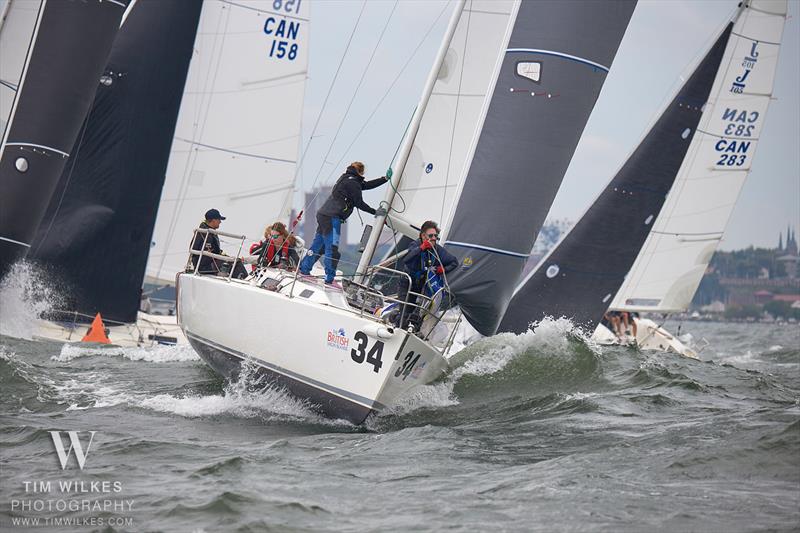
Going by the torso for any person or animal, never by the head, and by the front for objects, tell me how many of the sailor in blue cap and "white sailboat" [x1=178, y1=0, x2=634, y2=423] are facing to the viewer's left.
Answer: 0

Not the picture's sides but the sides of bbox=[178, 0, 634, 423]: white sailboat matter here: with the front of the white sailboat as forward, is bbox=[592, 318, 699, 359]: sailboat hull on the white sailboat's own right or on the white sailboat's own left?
on the white sailboat's own left

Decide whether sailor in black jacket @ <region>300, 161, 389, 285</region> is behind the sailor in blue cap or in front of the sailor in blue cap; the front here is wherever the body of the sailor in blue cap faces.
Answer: in front

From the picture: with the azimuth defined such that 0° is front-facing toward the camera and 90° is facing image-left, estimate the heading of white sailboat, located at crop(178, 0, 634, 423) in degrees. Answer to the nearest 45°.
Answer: approximately 315°

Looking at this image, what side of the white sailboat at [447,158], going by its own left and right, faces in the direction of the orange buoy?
back

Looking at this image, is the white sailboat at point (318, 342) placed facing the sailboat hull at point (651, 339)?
no

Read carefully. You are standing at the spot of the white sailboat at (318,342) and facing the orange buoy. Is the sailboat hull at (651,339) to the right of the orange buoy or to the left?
right
